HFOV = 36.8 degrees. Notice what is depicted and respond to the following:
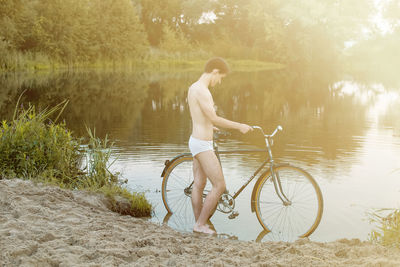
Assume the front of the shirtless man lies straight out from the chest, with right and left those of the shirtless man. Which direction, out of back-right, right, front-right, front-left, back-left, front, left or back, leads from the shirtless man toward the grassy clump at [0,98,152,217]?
back-left

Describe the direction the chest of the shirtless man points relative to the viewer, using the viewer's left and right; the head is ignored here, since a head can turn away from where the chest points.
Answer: facing to the right of the viewer

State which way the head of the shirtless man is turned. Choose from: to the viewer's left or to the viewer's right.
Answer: to the viewer's right
